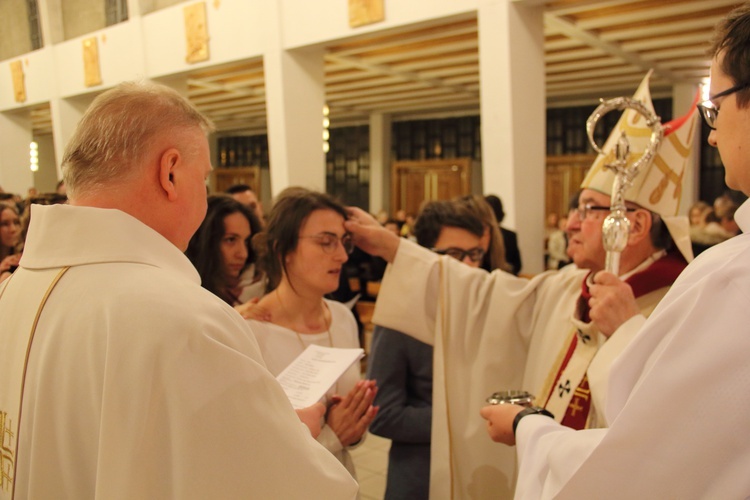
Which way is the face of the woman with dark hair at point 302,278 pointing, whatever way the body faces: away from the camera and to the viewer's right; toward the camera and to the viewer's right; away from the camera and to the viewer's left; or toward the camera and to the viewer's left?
toward the camera and to the viewer's right

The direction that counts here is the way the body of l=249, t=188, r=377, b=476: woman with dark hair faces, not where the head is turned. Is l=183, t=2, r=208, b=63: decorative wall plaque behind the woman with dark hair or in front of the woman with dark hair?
behind

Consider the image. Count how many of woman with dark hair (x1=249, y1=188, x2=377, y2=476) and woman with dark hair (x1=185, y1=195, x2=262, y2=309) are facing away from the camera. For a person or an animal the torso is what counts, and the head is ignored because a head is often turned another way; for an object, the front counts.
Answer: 0

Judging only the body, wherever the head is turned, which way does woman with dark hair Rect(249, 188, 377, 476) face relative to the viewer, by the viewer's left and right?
facing the viewer and to the right of the viewer

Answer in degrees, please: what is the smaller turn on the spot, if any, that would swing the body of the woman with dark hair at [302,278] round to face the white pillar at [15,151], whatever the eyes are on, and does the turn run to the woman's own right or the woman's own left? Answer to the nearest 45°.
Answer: approximately 180°

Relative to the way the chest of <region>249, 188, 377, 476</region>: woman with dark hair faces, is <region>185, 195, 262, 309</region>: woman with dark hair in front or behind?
behind

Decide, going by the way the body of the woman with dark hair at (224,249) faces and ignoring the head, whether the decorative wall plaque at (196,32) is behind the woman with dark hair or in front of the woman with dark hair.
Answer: behind

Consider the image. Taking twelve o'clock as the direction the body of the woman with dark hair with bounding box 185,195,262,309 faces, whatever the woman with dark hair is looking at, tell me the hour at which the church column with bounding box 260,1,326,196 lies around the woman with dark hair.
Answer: The church column is roughly at 8 o'clock from the woman with dark hair.

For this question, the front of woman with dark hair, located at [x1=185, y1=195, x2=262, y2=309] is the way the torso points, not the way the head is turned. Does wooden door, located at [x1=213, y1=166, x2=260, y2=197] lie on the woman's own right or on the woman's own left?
on the woman's own left
